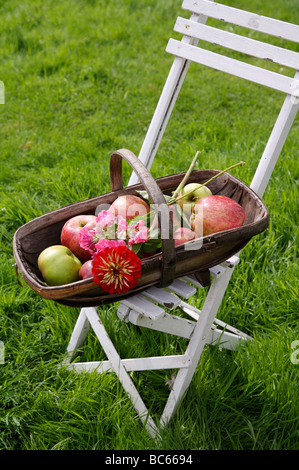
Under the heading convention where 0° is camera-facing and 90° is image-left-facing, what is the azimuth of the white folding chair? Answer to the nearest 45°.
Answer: approximately 45°
